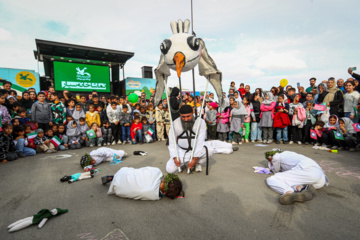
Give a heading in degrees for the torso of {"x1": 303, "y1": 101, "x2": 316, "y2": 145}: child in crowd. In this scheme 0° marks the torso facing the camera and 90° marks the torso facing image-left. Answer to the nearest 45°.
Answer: approximately 45°

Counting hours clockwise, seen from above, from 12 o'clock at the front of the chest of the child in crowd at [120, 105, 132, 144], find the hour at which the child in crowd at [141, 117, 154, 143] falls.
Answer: the child in crowd at [141, 117, 154, 143] is roughly at 9 o'clock from the child in crowd at [120, 105, 132, 144].

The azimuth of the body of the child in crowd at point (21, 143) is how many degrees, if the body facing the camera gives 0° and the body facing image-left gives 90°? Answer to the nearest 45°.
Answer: approximately 315°
